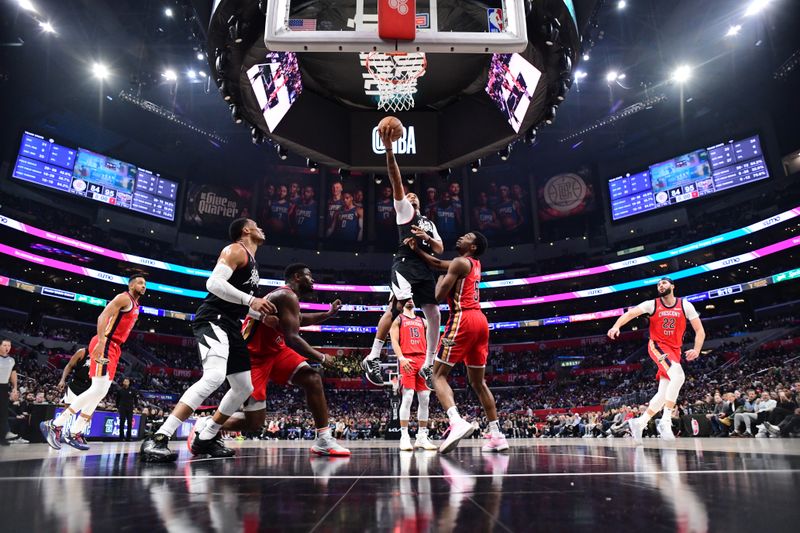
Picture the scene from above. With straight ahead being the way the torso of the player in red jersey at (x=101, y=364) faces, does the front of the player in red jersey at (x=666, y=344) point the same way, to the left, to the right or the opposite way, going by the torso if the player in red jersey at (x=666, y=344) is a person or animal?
to the right

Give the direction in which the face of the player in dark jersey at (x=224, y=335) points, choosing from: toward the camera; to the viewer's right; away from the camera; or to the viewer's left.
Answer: to the viewer's right

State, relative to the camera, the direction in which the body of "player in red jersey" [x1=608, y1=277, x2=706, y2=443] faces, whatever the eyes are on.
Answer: toward the camera

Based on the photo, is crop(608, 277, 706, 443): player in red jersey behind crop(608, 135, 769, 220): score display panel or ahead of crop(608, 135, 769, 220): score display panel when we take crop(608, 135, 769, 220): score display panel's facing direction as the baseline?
ahead

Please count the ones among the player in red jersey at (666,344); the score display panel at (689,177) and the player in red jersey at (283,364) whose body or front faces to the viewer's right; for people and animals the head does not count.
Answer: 1

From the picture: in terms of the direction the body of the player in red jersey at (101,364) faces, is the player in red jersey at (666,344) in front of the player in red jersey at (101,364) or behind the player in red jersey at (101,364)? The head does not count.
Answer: in front

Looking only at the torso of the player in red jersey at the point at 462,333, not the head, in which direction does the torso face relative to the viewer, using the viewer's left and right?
facing away from the viewer and to the left of the viewer

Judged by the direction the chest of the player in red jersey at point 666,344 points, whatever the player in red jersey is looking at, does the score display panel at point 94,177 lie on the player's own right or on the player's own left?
on the player's own right

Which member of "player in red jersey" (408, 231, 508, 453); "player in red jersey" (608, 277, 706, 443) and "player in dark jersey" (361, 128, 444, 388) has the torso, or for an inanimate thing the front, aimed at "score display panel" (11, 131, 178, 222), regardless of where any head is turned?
"player in red jersey" (408, 231, 508, 453)

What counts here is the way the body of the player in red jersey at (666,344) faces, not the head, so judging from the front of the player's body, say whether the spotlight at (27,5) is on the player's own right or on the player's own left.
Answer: on the player's own right

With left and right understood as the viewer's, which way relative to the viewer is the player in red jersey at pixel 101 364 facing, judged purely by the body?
facing the viewer and to the right of the viewer

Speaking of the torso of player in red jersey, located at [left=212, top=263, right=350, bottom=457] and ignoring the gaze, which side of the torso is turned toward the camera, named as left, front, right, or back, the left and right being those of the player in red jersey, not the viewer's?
right

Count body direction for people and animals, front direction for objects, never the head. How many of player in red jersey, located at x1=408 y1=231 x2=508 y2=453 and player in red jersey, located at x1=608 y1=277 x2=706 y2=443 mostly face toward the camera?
1

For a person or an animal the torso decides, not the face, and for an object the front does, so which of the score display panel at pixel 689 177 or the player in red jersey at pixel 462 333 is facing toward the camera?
the score display panel
